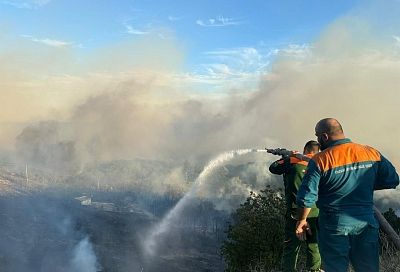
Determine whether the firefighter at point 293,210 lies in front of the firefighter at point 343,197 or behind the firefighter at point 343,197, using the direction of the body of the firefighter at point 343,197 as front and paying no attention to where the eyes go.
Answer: in front

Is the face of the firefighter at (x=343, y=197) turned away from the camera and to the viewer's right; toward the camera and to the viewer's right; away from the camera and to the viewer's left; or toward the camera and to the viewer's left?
away from the camera and to the viewer's left

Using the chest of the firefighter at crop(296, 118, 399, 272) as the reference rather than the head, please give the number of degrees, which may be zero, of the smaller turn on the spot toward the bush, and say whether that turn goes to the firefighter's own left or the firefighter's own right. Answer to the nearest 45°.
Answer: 0° — they already face it

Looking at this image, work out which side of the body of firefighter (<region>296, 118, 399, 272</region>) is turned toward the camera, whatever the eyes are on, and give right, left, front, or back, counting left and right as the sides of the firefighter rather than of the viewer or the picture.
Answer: back
